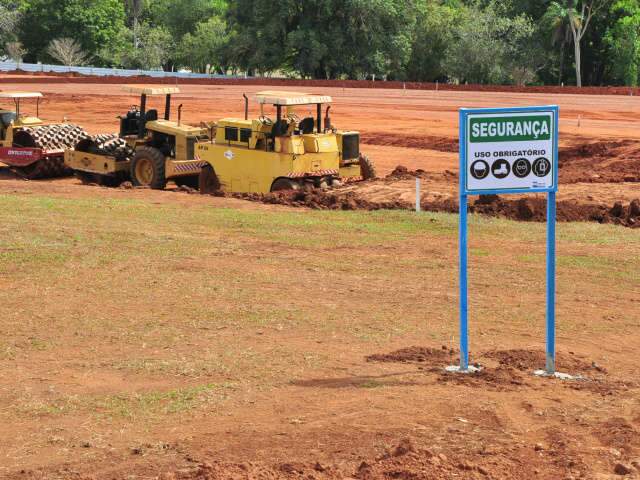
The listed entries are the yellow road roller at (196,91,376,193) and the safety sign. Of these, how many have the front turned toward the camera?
1

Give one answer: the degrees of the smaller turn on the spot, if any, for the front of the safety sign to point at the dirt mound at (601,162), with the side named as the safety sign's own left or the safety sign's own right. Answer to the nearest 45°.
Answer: approximately 180°

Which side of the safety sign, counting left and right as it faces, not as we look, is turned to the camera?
front

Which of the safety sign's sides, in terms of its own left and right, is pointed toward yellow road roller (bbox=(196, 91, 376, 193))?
back

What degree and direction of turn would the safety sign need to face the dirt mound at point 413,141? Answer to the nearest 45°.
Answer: approximately 180°

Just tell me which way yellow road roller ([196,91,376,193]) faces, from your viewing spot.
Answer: facing away from the viewer and to the left of the viewer

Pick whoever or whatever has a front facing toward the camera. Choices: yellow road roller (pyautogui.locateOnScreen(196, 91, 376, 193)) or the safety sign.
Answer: the safety sign

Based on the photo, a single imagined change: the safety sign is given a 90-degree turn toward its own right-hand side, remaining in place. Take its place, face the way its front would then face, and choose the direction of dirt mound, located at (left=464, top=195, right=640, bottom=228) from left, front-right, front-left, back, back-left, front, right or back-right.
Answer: right

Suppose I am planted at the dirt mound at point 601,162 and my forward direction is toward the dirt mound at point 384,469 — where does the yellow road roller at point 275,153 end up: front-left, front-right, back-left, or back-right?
front-right
